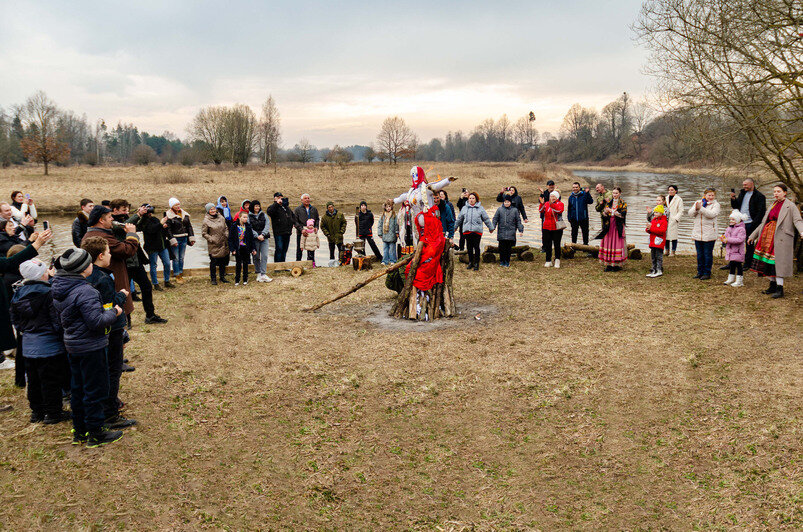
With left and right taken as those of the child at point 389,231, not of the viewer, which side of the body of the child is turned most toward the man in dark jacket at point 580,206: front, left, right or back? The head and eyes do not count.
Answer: left

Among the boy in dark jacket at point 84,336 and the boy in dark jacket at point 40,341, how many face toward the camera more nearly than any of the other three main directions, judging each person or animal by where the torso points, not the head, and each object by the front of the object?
0

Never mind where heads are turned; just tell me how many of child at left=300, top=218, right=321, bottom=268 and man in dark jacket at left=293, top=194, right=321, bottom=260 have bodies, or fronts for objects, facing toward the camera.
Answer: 2

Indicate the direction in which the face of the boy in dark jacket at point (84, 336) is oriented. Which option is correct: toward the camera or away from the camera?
away from the camera

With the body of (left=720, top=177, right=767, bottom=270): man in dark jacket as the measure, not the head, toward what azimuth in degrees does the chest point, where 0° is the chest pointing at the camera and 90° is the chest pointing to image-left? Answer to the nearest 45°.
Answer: approximately 45°

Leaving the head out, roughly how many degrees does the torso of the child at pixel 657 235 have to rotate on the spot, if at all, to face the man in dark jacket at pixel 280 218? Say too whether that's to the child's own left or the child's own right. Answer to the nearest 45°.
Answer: approximately 45° to the child's own right

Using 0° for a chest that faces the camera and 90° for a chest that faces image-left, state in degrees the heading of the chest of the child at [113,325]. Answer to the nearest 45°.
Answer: approximately 270°

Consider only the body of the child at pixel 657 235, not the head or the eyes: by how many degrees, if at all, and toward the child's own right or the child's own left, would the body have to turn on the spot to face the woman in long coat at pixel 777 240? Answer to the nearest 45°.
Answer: approximately 90° to the child's own left

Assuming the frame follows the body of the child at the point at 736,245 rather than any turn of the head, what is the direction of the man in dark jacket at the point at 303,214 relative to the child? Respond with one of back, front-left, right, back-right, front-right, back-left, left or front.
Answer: front-right

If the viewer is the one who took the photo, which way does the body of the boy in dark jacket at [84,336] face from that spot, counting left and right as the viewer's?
facing away from the viewer and to the right of the viewer
